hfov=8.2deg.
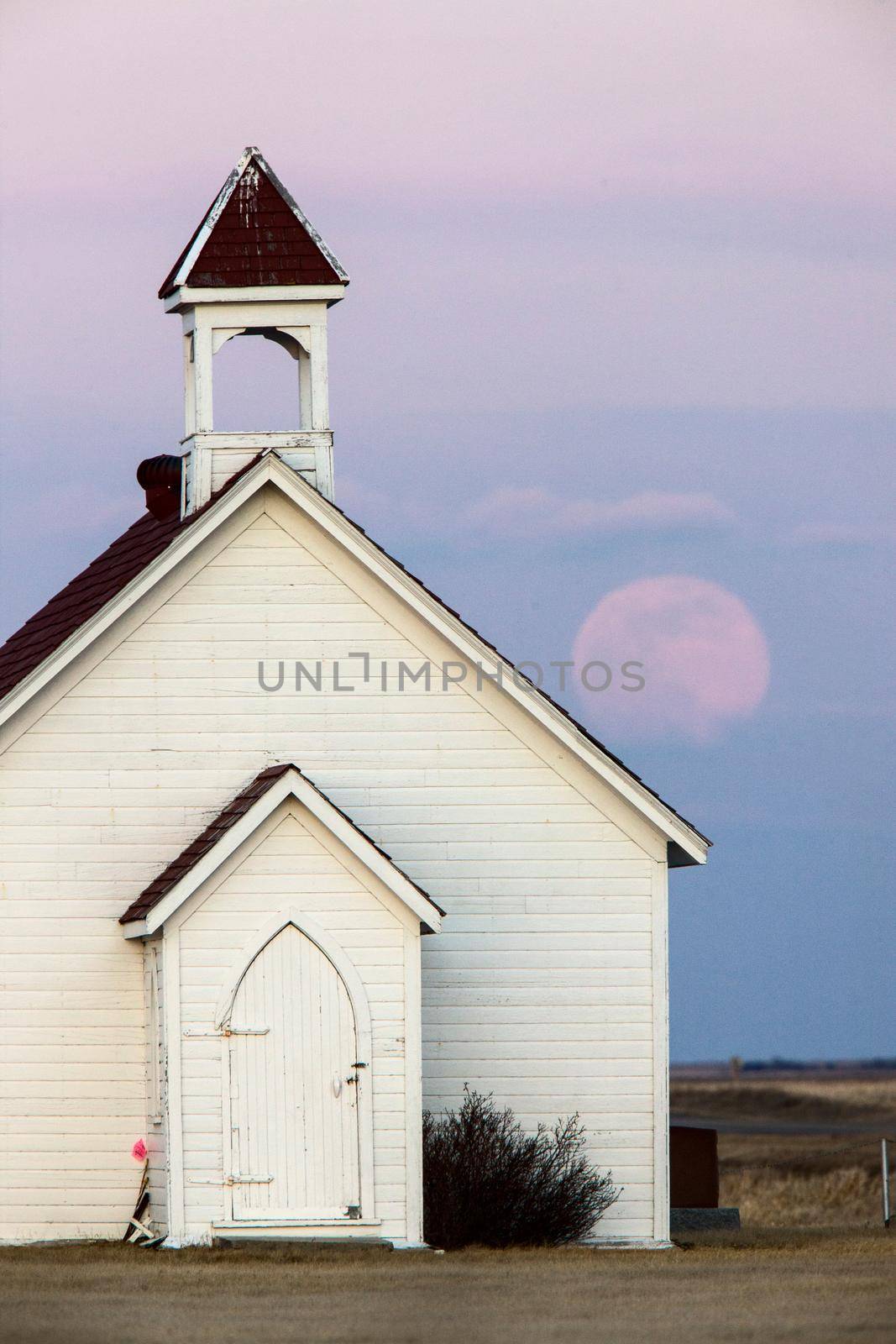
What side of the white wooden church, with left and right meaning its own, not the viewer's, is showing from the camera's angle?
front
